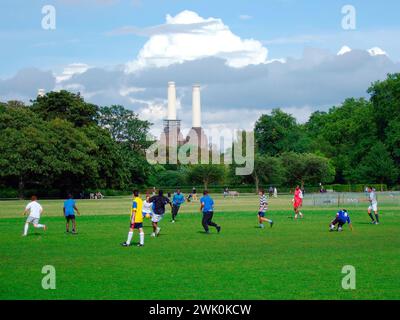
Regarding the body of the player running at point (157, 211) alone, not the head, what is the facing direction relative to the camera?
away from the camera
